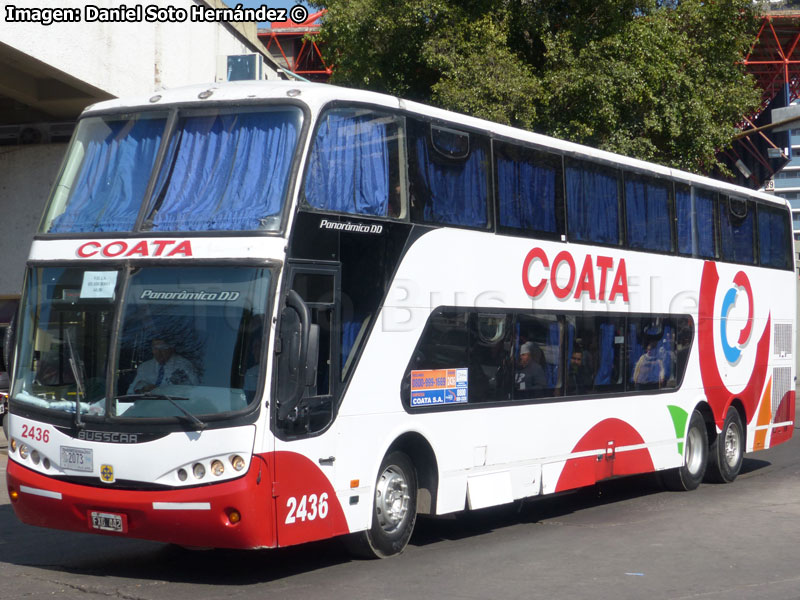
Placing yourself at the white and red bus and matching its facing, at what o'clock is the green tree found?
The green tree is roughly at 5 o'clock from the white and red bus.

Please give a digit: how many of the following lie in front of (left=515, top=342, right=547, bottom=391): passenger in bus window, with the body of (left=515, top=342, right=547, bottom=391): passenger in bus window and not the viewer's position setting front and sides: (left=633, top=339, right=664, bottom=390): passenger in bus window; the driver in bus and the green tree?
1

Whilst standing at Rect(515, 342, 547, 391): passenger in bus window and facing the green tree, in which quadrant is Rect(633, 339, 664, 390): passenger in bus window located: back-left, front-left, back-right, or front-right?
front-right

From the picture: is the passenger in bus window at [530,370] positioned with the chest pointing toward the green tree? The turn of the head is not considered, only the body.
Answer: no

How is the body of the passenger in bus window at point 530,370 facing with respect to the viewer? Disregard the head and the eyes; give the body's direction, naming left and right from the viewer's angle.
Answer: facing the viewer and to the left of the viewer

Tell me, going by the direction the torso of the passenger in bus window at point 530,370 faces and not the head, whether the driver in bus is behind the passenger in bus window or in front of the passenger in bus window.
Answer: in front

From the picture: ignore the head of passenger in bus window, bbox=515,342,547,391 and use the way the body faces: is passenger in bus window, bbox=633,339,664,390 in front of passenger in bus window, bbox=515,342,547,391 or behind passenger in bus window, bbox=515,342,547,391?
behind

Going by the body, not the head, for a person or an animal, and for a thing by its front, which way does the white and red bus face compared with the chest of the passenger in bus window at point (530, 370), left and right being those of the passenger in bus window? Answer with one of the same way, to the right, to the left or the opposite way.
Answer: the same way

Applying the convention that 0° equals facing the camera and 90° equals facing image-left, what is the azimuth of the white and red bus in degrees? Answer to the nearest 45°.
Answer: approximately 45°
